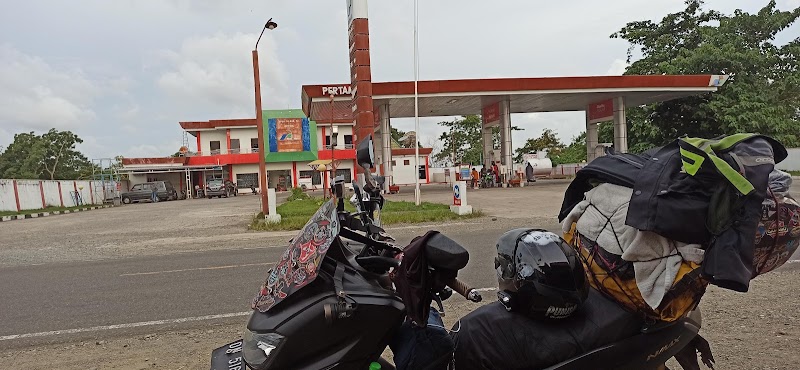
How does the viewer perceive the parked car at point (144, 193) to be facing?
facing to the left of the viewer

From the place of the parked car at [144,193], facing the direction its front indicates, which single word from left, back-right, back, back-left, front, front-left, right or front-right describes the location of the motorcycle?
left

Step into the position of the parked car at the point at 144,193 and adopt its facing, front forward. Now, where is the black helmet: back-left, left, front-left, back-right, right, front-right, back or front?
left

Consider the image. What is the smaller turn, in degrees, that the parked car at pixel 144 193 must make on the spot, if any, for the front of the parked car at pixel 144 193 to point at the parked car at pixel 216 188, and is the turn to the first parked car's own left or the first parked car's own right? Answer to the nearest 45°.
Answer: approximately 180°

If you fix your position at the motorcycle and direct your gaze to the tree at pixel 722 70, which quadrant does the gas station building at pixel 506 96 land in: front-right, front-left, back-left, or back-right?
front-left

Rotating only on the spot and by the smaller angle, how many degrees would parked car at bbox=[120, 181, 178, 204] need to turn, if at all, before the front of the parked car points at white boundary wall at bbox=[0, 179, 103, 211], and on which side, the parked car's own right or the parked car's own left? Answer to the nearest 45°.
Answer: approximately 45° to the parked car's own left

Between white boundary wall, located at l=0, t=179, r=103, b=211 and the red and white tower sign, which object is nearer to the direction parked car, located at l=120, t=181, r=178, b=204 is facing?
the white boundary wall
